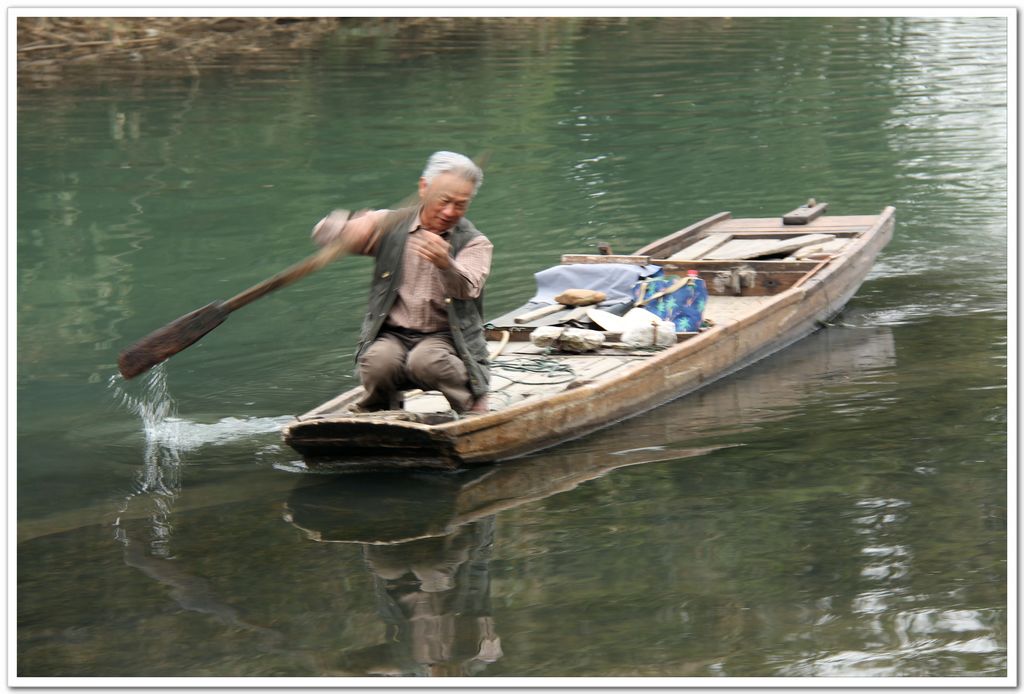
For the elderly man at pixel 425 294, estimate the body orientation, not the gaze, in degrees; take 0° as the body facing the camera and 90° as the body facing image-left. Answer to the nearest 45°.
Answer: approximately 0°

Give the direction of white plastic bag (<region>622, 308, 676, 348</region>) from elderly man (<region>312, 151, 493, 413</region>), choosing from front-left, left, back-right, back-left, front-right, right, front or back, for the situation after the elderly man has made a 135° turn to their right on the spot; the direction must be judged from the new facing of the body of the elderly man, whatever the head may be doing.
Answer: right

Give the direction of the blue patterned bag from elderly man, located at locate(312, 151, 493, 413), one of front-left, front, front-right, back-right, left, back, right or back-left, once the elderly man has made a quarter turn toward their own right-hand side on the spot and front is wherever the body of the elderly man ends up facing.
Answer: back-right
